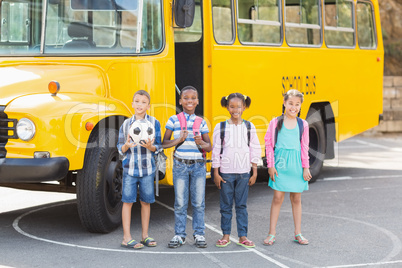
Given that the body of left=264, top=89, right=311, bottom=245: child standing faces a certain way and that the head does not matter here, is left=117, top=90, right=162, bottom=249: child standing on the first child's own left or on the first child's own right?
on the first child's own right

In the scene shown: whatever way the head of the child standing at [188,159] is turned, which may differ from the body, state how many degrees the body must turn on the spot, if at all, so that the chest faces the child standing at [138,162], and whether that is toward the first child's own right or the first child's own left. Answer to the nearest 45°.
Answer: approximately 90° to the first child's own right

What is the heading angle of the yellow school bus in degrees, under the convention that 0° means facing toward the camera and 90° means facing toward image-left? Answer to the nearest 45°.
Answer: approximately 45°

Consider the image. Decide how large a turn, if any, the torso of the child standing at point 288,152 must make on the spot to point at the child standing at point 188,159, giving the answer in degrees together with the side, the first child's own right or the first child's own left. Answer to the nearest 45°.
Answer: approximately 90° to the first child's own right

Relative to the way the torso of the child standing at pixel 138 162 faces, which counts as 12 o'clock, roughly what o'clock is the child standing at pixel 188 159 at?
the child standing at pixel 188 159 is roughly at 9 o'clock from the child standing at pixel 138 162.
